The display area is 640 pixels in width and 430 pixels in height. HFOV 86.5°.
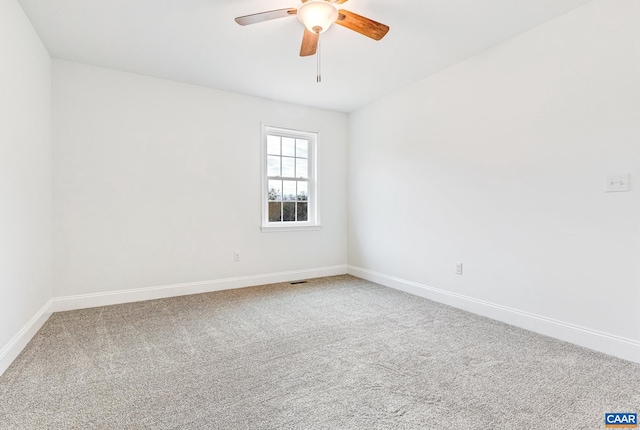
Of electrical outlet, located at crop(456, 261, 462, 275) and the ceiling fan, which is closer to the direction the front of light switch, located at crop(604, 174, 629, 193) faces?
the ceiling fan

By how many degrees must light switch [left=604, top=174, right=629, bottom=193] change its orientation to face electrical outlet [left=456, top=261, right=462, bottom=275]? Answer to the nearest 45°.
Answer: approximately 90° to its right

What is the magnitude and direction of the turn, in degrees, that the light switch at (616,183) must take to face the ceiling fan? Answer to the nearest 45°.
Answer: approximately 45° to its right
